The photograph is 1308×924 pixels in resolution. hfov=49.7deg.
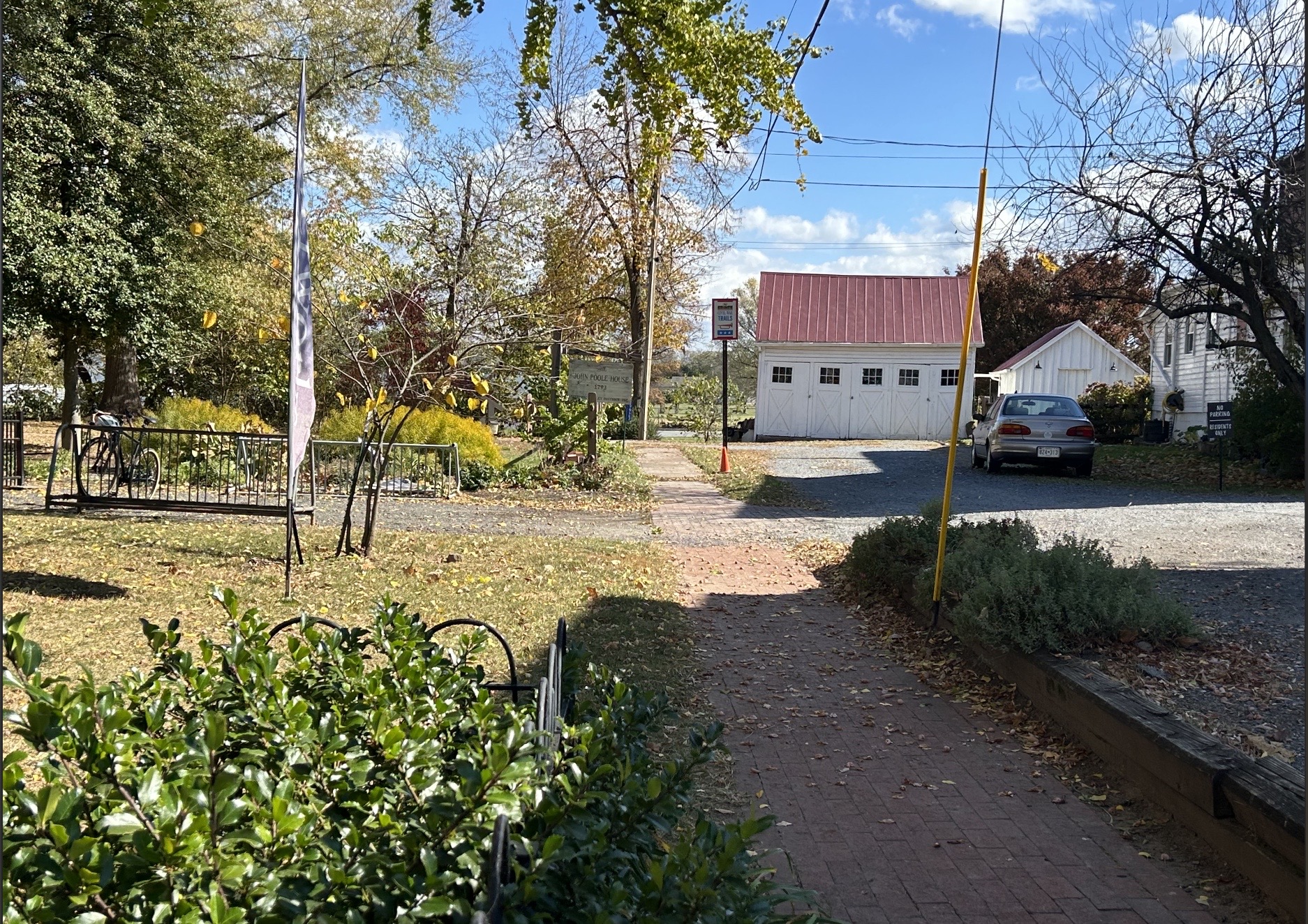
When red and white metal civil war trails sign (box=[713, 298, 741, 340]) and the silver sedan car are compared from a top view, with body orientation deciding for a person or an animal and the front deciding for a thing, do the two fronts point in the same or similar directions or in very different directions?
very different directions

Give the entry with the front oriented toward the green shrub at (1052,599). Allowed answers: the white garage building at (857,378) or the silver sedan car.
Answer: the white garage building

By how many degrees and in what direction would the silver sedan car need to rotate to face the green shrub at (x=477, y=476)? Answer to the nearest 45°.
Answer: approximately 135° to its left

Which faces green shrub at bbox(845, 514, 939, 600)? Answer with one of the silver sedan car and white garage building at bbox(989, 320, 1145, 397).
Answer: the white garage building

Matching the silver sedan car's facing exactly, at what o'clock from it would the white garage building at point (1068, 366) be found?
The white garage building is roughly at 12 o'clock from the silver sedan car.

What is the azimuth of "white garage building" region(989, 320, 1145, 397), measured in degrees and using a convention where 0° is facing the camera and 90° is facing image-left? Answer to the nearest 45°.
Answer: approximately 0°

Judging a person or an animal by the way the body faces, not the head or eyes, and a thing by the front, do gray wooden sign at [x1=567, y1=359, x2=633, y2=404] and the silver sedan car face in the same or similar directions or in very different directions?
very different directions

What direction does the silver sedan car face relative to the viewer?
away from the camera

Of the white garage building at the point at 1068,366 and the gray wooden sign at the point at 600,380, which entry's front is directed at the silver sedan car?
the white garage building

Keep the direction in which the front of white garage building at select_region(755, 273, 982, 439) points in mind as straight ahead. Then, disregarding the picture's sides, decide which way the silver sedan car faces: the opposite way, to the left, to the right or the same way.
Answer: the opposite way

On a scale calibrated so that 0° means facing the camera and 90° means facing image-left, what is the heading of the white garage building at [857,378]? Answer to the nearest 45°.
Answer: approximately 0°

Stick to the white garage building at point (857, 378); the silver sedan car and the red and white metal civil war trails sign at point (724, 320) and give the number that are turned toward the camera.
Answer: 2
